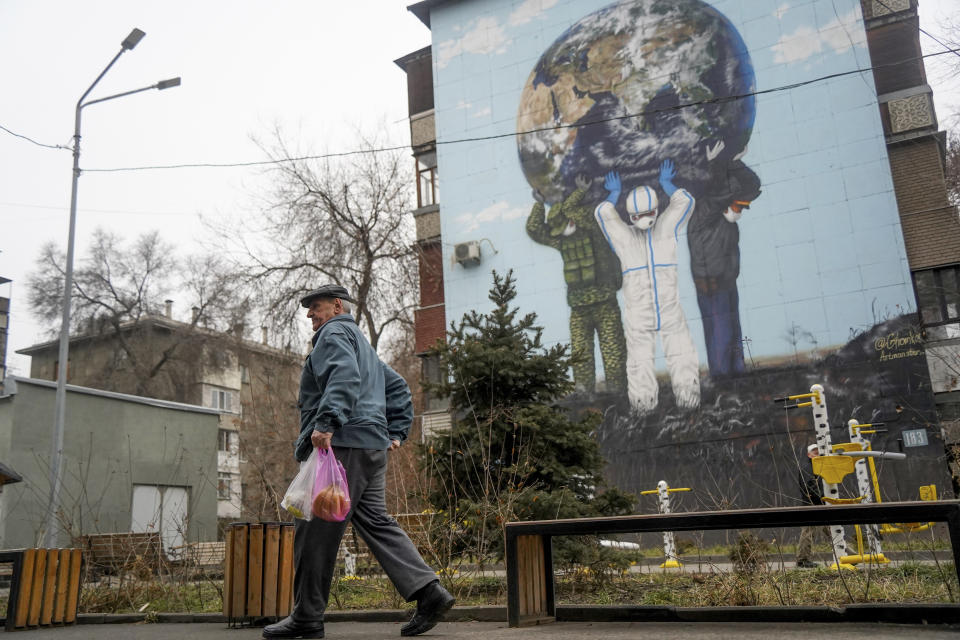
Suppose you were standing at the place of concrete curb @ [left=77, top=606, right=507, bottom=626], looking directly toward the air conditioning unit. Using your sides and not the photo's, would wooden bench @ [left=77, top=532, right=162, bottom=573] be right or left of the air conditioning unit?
left

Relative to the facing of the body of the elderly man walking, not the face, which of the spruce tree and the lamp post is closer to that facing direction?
the lamp post

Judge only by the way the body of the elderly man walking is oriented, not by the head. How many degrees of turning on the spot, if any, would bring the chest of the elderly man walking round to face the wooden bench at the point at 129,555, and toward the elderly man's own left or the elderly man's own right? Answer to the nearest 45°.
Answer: approximately 45° to the elderly man's own right

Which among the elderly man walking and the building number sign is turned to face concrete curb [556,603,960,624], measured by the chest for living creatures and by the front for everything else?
the building number sign

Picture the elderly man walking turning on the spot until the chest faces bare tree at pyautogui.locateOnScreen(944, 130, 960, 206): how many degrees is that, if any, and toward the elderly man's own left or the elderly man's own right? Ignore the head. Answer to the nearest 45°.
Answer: approximately 135° to the elderly man's own right

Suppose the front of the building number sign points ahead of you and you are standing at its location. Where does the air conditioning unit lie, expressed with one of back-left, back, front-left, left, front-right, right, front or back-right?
right

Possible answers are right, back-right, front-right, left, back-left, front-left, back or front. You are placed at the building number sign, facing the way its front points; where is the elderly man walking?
front

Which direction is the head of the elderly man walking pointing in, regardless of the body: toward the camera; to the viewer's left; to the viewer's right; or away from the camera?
to the viewer's left

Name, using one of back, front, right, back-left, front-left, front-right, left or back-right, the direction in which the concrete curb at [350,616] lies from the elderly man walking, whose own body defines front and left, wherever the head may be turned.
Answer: right

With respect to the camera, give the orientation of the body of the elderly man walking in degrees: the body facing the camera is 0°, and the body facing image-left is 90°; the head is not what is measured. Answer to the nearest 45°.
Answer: approximately 90°

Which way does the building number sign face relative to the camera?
toward the camera

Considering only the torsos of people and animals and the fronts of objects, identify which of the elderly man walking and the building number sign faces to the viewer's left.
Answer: the elderly man walking

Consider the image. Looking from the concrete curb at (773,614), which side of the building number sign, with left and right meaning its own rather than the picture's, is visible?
front

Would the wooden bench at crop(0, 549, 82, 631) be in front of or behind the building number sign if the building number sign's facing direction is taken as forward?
in front

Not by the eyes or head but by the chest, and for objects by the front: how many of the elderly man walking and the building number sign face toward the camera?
1
